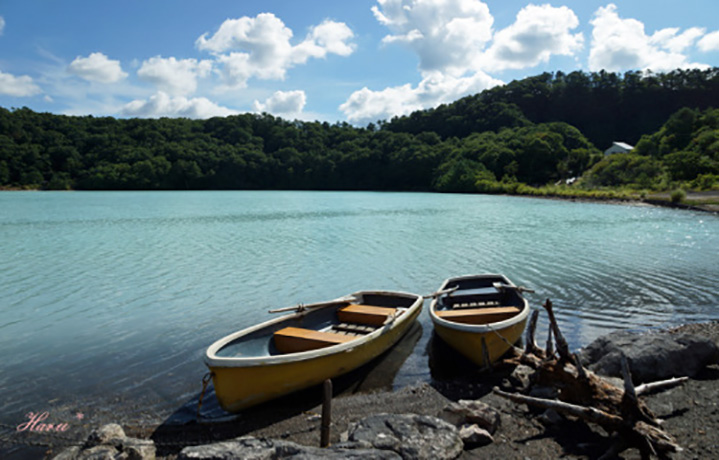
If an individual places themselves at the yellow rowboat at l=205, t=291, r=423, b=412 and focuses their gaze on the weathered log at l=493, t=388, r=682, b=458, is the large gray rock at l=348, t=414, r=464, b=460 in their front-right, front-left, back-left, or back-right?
front-right

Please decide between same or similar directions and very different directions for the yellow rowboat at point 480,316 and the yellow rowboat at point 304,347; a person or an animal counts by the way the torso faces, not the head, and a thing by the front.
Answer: same or similar directions

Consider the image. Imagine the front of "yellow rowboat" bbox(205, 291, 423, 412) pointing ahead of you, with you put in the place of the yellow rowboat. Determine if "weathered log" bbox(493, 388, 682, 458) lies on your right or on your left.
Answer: on your left

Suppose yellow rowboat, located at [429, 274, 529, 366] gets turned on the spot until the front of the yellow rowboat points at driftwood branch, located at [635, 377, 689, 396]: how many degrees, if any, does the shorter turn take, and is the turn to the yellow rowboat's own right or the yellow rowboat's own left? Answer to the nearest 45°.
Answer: approximately 45° to the yellow rowboat's own left

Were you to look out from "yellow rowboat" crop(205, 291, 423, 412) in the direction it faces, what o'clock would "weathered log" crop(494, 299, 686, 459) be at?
The weathered log is roughly at 9 o'clock from the yellow rowboat.

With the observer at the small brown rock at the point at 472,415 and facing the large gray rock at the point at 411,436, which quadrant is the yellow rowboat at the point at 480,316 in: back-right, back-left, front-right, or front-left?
back-right

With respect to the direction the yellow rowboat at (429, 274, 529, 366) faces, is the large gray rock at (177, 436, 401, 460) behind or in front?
in front
